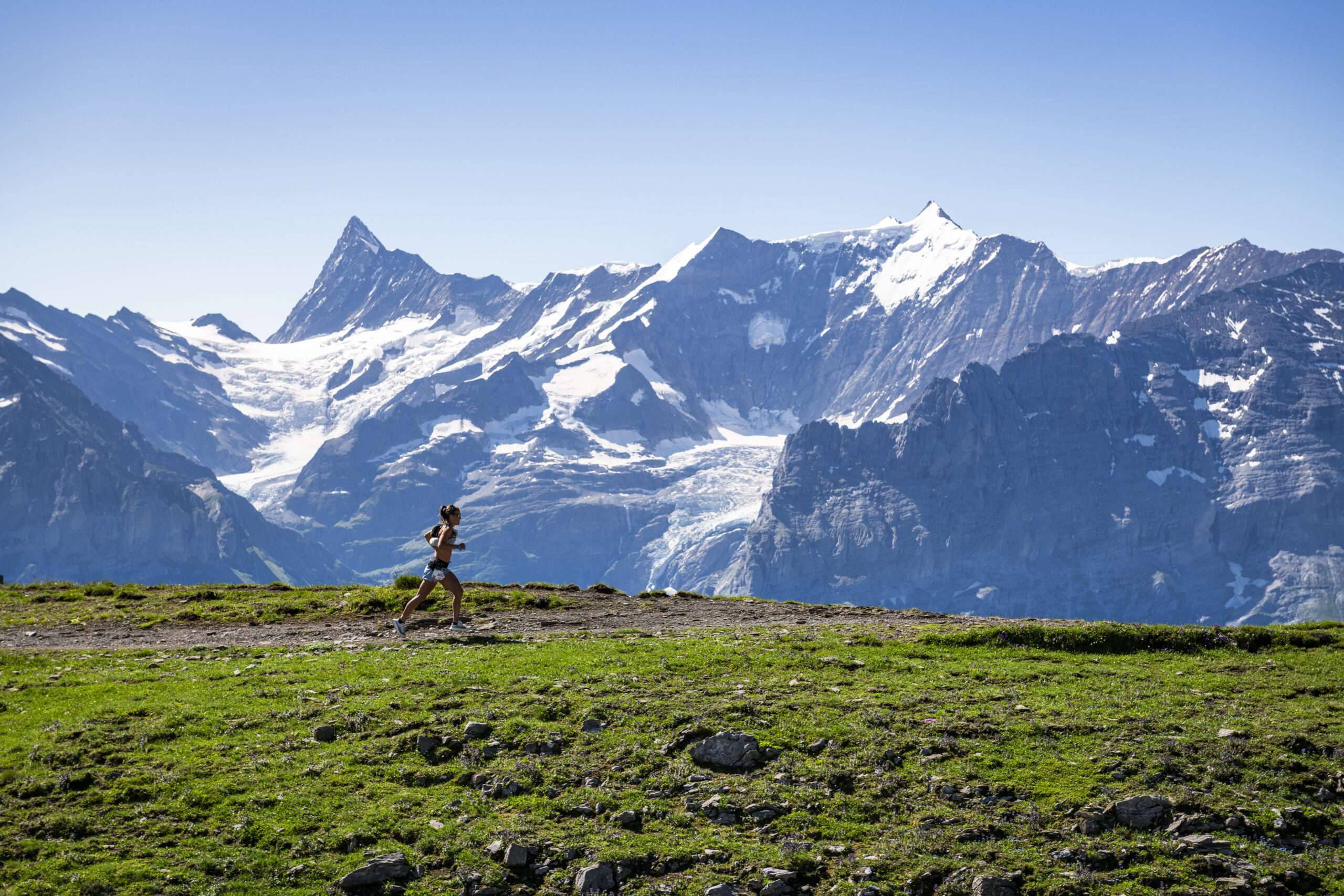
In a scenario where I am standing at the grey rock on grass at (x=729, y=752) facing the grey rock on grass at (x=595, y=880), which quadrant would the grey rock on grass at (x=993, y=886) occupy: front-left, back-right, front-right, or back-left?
front-left

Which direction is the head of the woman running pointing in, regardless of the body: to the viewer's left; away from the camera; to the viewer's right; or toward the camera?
to the viewer's right

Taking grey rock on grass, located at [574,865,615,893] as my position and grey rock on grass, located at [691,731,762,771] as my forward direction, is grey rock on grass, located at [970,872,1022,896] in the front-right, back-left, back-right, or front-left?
front-right

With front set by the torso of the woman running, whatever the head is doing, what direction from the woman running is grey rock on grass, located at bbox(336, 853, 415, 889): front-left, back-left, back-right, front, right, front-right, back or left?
right

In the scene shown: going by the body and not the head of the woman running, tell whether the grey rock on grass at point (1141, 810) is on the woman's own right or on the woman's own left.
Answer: on the woman's own right

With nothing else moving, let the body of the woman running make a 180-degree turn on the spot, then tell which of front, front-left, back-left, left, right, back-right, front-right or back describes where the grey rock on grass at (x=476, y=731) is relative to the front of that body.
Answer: left

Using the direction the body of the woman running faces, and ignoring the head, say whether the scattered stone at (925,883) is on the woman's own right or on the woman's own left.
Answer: on the woman's own right

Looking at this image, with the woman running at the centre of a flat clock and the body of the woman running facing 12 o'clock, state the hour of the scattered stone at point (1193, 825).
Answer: The scattered stone is roughly at 2 o'clock from the woman running.

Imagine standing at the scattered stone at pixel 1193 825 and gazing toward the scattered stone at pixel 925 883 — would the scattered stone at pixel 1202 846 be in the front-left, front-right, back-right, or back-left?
front-left

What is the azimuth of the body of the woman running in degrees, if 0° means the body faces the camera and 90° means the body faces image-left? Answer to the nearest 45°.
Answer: approximately 270°

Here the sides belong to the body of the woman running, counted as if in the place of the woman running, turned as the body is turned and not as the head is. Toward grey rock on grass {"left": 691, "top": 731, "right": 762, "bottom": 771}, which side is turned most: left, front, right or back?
right

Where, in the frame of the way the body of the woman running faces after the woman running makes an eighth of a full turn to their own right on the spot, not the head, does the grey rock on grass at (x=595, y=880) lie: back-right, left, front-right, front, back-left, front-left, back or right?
front-right

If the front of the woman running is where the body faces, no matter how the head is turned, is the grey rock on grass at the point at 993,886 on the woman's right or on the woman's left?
on the woman's right
